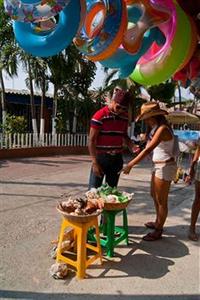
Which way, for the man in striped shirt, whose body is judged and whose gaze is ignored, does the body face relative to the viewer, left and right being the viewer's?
facing the viewer and to the right of the viewer

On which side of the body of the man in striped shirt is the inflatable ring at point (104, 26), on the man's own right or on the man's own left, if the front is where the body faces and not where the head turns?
on the man's own right

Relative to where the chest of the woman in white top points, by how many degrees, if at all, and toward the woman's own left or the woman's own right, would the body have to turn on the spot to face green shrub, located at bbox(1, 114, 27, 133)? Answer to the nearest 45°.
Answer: approximately 45° to the woman's own right

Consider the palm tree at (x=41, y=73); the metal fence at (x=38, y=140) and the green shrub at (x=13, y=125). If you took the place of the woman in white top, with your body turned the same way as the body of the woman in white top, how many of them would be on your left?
0

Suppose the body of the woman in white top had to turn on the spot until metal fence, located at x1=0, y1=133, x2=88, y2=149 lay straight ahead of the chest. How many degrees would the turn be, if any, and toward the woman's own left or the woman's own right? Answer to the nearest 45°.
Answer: approximately 45° to the woman's own right

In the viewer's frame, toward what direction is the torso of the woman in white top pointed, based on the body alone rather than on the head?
to the viewer's left

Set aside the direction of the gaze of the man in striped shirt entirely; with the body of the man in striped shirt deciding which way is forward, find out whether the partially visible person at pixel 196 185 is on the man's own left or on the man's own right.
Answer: on the man's own left

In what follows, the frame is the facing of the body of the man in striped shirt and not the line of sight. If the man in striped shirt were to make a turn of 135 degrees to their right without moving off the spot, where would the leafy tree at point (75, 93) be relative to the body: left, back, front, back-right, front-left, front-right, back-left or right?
right

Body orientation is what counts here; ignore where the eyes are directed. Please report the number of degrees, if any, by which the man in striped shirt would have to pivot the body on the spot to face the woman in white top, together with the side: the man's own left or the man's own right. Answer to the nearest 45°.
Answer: approximately 45° to the man's own left

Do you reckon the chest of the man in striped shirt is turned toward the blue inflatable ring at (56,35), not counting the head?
no

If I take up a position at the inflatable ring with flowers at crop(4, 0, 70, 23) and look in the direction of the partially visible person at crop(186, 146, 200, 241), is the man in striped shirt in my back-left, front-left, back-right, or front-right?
front-left

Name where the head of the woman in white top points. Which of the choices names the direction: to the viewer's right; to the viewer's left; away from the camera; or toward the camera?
to the viewer's left

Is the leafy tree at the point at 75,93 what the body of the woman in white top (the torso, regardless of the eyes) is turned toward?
no

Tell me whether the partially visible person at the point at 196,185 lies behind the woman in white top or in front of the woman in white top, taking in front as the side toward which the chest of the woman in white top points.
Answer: behind

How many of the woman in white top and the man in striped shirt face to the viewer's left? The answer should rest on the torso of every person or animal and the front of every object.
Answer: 1

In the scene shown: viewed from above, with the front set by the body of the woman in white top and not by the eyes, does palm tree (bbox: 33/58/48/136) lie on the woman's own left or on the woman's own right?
on the woman's own right
